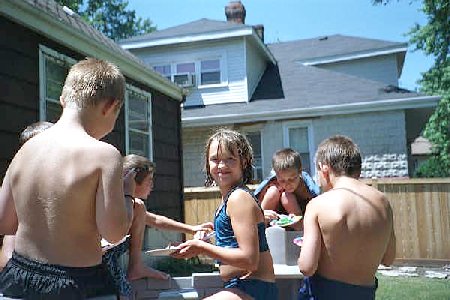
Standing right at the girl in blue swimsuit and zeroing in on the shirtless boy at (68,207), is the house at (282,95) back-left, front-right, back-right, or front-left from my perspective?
back-right

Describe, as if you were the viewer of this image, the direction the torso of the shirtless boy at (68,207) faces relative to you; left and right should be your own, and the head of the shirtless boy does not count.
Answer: facing away from the viewer and to the right of the viewer

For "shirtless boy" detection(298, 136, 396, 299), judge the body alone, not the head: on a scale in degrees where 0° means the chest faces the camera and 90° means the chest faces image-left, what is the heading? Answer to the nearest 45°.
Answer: approximately 135°

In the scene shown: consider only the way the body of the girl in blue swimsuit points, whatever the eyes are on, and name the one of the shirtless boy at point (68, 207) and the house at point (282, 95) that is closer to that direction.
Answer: the shirtless boy

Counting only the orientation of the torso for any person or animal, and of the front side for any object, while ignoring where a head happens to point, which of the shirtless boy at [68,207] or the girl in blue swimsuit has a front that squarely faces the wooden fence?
the shirtless boy

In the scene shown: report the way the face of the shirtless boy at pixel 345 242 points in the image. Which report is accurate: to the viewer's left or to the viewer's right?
to the viewer's left

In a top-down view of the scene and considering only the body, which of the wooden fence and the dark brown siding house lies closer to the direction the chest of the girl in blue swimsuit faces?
the dark brown siding house

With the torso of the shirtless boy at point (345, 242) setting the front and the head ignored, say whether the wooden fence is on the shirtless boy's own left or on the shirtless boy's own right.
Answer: on the shirtless boy's own right
